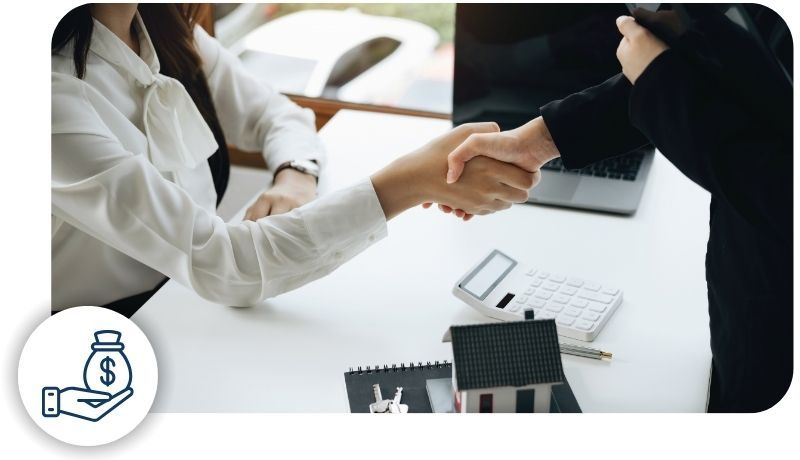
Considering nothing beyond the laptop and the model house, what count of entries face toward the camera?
2

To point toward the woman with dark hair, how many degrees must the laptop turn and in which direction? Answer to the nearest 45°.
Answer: approximately 45° to its right

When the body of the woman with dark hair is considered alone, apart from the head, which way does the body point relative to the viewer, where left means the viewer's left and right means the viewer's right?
facing the viewer and to the right of the viewer

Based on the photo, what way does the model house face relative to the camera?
toward the camera

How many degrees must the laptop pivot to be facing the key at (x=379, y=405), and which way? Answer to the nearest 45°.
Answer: approximately 45° to its right

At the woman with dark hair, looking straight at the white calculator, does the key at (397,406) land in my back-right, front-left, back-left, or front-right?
front-right
